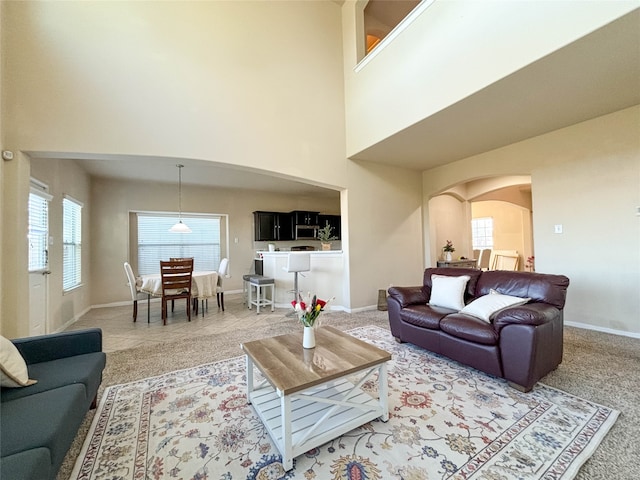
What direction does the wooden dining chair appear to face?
away from the camera

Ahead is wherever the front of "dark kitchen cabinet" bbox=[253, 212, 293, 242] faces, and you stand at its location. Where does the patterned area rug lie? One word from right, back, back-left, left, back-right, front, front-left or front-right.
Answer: front

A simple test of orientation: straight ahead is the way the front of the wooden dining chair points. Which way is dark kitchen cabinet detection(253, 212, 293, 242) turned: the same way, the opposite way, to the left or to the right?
the opposite way

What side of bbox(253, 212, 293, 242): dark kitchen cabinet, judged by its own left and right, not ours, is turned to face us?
front

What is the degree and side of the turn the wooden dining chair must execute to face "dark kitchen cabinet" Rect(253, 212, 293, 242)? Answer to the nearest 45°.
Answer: approximately 45° to its right

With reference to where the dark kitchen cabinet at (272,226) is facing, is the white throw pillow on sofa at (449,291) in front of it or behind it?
in front

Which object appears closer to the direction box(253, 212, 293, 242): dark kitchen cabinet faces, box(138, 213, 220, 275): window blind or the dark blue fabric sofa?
the dark blue fabric sofa

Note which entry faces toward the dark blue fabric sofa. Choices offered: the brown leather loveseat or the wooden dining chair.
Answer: the brown leather loveseat

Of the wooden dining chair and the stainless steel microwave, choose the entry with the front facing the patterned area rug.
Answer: the stainless steel microwave

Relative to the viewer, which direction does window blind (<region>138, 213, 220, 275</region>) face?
toward the camera

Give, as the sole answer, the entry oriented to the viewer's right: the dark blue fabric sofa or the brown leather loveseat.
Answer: the dark blue fabric sofa

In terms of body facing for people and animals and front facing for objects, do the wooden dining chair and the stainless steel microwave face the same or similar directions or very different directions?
very different directions

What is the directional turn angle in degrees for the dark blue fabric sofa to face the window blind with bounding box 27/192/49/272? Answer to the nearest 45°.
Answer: approximately 90° to its left

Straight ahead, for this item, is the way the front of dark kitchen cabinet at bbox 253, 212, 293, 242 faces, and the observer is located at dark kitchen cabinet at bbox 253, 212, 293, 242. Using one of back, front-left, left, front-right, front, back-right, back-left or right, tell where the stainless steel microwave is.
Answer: left

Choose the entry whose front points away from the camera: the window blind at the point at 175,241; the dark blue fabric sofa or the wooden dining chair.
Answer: the wooden dining chair

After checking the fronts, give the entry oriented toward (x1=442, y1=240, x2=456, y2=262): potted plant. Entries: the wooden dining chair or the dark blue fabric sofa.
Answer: the dark blue fabric sofa

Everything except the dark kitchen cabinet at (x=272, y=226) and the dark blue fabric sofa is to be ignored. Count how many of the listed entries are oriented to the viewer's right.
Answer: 1

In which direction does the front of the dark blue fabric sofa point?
to the viewer's right

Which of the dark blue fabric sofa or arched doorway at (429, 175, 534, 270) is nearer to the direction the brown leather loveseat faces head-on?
the dark blue fabric sofa
